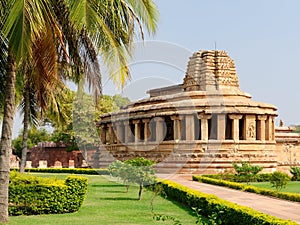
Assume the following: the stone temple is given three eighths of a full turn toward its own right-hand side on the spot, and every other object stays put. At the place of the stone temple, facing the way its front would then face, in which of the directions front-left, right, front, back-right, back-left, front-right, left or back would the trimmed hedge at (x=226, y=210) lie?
right

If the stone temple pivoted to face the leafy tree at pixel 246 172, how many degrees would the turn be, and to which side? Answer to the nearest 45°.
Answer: approximately 135° to its left

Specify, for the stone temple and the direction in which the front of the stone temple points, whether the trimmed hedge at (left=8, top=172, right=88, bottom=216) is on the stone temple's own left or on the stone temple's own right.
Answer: on the stone temple's own left

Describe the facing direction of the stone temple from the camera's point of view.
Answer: facing away from the viewer and to the left of the viewer

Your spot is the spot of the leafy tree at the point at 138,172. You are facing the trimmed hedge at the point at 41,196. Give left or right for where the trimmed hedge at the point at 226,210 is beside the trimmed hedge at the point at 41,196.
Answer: left

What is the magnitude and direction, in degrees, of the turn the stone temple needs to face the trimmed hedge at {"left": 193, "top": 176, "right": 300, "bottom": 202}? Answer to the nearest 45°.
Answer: approximately 135° to its left
